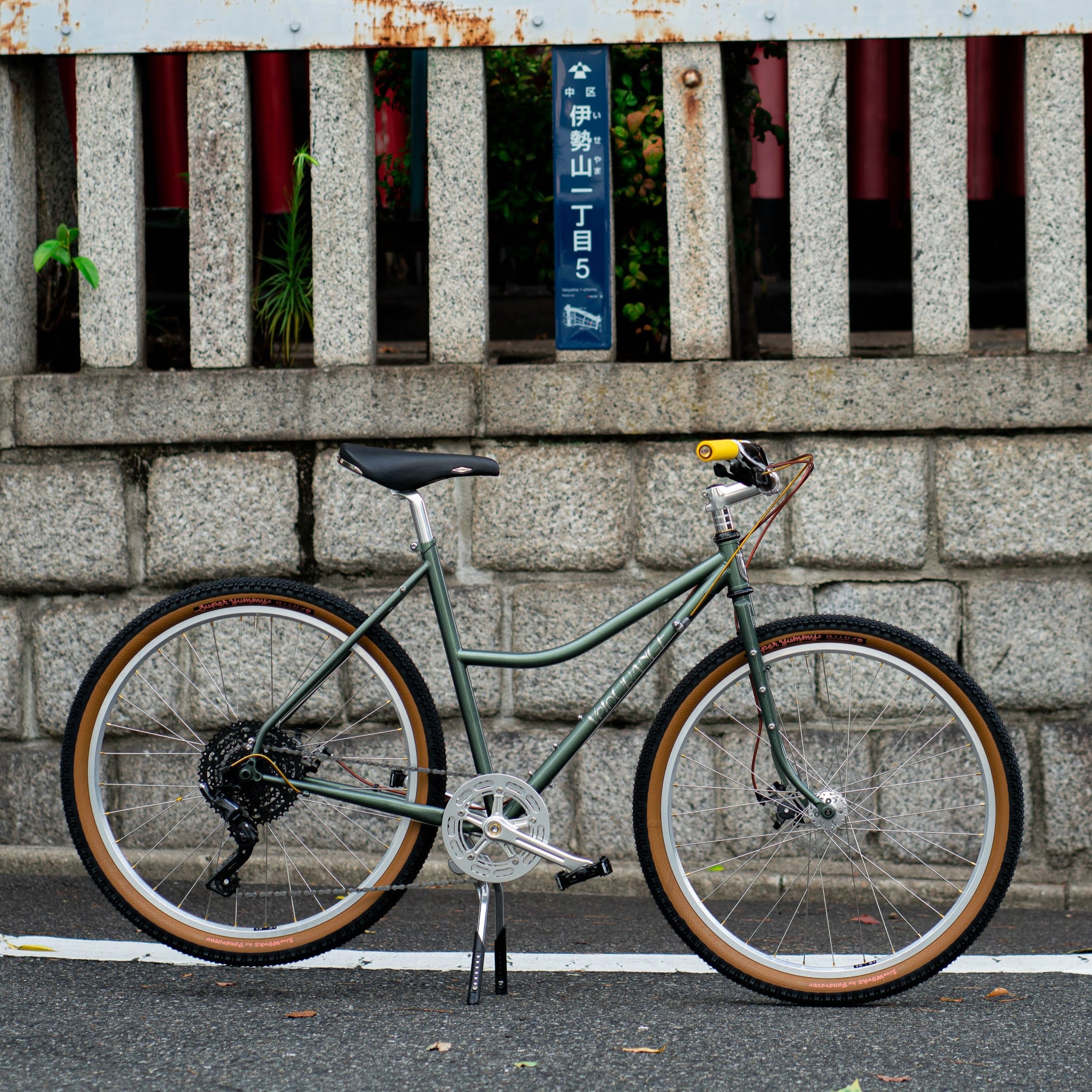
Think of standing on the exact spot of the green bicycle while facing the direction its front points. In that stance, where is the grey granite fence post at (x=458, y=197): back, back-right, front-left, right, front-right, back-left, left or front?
left

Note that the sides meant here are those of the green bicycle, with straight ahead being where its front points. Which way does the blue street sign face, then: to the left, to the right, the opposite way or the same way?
to the right

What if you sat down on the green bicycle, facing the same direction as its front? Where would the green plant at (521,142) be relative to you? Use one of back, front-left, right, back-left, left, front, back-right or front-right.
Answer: left

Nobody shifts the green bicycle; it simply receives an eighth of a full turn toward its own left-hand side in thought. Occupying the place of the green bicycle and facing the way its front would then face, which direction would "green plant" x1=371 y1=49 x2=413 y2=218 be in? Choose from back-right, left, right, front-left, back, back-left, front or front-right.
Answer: front-left

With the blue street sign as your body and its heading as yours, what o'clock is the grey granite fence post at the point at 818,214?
The grey granite fence post is roughly at 9 o'clock from the blue street sign.

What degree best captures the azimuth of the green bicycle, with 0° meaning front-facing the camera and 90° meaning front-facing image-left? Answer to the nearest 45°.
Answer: approximately 270°

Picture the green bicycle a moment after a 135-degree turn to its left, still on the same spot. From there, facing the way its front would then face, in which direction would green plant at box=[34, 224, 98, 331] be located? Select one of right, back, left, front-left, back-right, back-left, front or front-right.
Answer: front

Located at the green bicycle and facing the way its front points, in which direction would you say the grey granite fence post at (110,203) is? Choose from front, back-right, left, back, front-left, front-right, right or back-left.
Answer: back-left

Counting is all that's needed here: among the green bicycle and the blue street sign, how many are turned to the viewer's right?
1

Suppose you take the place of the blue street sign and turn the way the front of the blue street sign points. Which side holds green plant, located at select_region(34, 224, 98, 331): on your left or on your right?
on your right

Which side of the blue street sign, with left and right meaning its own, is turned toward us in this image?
front

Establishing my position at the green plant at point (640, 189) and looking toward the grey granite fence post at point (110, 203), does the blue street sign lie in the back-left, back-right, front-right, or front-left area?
front-left
